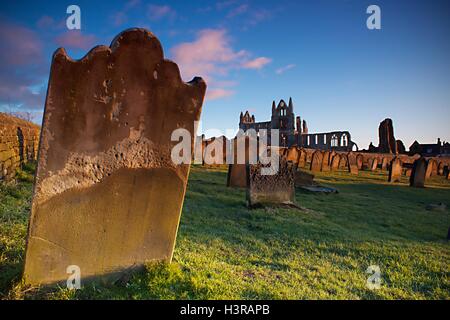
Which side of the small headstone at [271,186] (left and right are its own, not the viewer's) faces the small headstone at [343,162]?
back

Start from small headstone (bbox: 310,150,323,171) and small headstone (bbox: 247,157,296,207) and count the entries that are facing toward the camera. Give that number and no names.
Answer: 2

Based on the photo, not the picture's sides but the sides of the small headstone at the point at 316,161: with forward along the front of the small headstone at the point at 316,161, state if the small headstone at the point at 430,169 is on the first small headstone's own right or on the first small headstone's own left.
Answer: on the first small headstone's own left

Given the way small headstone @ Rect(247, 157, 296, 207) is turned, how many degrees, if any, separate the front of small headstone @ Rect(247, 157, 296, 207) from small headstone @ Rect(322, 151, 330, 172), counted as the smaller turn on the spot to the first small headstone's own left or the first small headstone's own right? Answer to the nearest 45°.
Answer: approximately 180°

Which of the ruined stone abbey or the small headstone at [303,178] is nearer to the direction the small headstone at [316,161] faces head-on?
the small headstone

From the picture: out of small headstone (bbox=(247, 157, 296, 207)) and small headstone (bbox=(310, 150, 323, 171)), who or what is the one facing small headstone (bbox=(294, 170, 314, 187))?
small headstone (bbox=(310, 150, 323, 171))

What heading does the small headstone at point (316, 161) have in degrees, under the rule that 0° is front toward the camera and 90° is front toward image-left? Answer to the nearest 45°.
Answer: approximately 0°

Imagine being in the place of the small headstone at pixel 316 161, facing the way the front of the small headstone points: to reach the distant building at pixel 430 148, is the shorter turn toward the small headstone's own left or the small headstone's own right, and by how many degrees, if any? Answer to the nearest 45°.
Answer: approximately 135° to the small headstone's own left

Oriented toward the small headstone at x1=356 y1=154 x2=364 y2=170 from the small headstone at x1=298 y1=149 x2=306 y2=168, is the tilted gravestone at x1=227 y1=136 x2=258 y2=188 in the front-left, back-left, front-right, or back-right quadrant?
back-right

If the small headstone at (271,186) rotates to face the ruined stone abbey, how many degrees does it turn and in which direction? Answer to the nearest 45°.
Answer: approximately 180°

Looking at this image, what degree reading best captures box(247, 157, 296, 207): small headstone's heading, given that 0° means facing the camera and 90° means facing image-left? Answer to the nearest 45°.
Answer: approximately 0°

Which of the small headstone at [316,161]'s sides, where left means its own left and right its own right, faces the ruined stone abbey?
back
